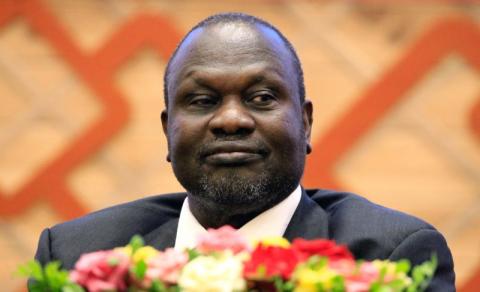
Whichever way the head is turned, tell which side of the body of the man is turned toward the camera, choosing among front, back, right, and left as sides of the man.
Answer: front
